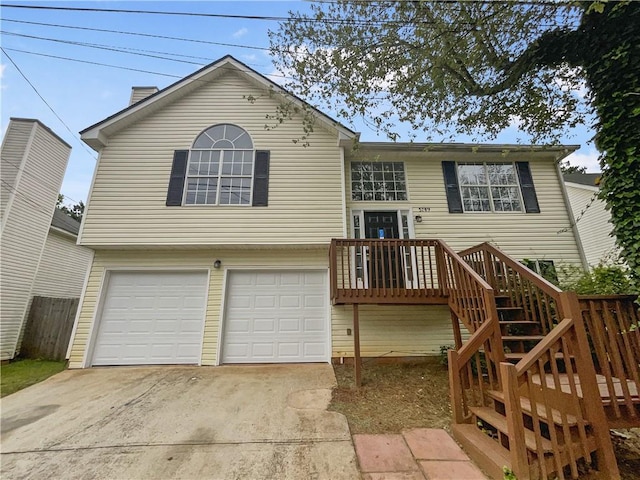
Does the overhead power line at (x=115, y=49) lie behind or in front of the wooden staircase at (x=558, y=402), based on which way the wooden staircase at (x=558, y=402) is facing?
in front

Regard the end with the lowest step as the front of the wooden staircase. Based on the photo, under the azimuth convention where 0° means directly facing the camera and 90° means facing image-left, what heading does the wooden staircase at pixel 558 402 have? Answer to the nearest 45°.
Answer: approximately 45°

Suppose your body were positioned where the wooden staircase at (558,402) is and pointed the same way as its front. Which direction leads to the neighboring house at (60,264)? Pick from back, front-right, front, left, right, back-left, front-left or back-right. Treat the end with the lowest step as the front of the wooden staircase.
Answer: front-right

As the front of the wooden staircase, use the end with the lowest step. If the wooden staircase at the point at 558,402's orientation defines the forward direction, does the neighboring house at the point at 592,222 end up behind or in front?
behind

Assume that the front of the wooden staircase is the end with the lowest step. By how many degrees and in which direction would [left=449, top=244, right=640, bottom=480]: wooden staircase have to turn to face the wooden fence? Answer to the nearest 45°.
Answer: approximately 45° to its right
